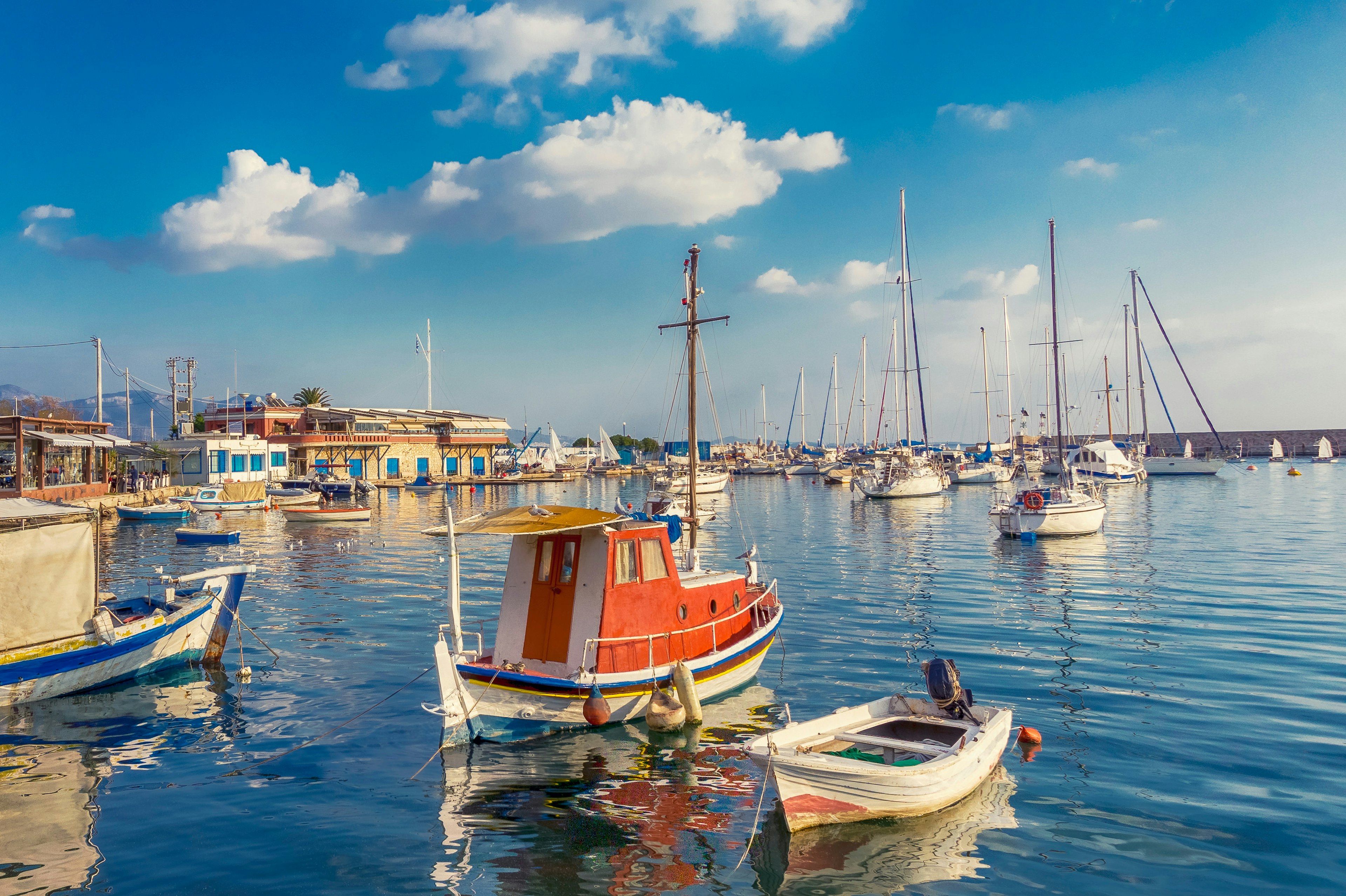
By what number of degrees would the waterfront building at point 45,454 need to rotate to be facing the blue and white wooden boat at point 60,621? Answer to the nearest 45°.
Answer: approximately 45° to its right

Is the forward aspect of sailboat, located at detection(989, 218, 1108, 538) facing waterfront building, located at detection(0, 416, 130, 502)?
no

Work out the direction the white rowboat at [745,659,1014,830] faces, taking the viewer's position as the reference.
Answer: facing the viewer and to the left of the viewer

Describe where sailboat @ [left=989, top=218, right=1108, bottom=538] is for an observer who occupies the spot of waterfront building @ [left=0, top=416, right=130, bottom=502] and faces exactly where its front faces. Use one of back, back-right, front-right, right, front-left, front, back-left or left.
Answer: front

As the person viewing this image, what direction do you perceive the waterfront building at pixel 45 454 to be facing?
facing the viewer and to the right of the viewer

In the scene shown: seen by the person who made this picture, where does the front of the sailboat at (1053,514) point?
facing away from the viewer and to the right of the viewer

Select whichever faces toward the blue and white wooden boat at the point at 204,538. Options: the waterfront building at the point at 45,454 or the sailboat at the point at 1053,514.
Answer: the waterfront building

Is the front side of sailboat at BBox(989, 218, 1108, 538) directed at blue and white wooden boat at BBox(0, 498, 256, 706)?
no

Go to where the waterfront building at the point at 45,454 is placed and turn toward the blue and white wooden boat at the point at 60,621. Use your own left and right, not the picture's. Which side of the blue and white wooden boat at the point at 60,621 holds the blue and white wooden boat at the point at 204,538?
left

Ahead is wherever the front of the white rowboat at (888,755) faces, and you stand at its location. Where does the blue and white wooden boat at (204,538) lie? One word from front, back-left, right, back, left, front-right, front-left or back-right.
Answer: right

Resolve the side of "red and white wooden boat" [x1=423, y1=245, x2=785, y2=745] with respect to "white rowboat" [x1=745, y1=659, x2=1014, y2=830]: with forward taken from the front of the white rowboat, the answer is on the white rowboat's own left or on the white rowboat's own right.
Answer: on the white rowboat's own right
